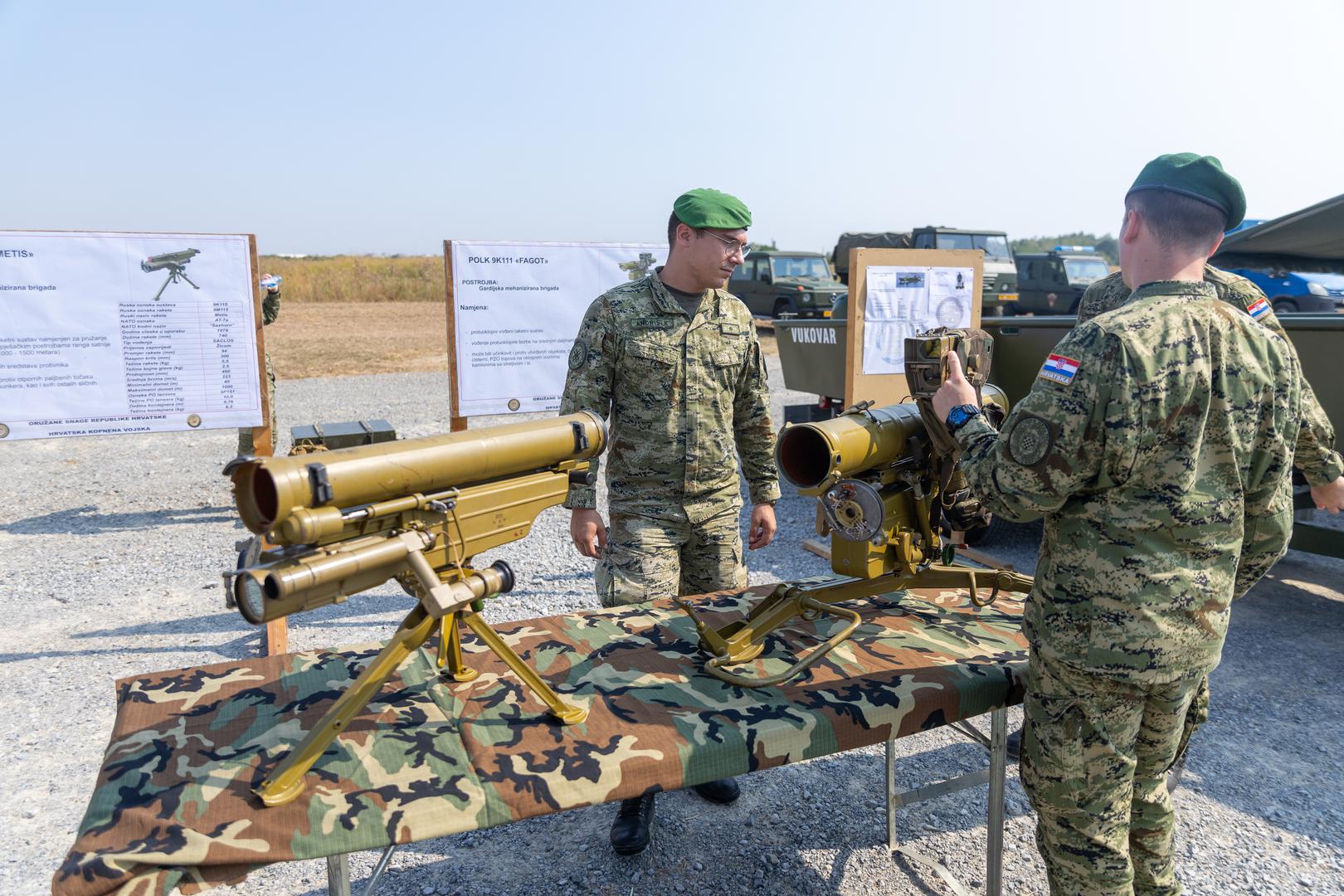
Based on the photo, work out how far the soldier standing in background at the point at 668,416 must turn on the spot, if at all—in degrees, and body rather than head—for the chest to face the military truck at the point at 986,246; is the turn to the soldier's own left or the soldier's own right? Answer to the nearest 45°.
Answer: approximately 135° to the soldier's own left

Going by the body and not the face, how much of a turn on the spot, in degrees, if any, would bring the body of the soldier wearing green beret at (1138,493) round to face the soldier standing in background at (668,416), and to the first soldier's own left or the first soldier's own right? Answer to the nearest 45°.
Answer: approximately 45° to the first soldier's own left

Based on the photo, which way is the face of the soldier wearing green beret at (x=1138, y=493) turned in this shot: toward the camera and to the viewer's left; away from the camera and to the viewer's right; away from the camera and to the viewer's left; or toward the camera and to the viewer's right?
away from the camera and to the viewer's left

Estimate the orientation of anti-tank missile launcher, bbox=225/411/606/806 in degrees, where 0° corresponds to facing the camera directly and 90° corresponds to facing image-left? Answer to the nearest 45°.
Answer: approximately 45°

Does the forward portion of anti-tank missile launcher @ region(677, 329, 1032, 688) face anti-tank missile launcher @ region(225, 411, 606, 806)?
yes

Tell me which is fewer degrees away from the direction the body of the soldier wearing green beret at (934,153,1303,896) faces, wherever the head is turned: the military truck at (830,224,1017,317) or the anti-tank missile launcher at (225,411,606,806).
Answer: the military truck

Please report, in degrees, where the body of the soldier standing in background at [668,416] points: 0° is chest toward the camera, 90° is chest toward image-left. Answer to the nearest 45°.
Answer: approximately 315°

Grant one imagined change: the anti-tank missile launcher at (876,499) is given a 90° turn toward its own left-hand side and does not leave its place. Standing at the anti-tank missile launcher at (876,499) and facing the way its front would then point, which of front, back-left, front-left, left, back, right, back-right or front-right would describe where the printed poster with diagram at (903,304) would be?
back-left

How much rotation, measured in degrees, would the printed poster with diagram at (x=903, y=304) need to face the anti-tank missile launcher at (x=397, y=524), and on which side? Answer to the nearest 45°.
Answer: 0° — it already faces it

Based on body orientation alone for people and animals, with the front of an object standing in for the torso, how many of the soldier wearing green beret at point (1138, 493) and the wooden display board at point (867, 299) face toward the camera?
1

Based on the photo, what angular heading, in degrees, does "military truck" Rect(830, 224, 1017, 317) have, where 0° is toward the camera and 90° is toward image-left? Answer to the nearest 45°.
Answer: approximately 315°

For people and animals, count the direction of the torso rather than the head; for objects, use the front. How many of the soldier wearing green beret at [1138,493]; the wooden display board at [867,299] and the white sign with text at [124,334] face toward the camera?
2

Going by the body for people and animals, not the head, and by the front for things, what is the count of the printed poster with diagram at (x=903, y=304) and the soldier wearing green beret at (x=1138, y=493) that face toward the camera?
1

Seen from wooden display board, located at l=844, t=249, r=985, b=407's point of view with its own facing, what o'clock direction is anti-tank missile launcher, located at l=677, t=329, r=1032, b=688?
The anti-tank missile launcher is roughly at 12 o'clock from the wooden display board.
